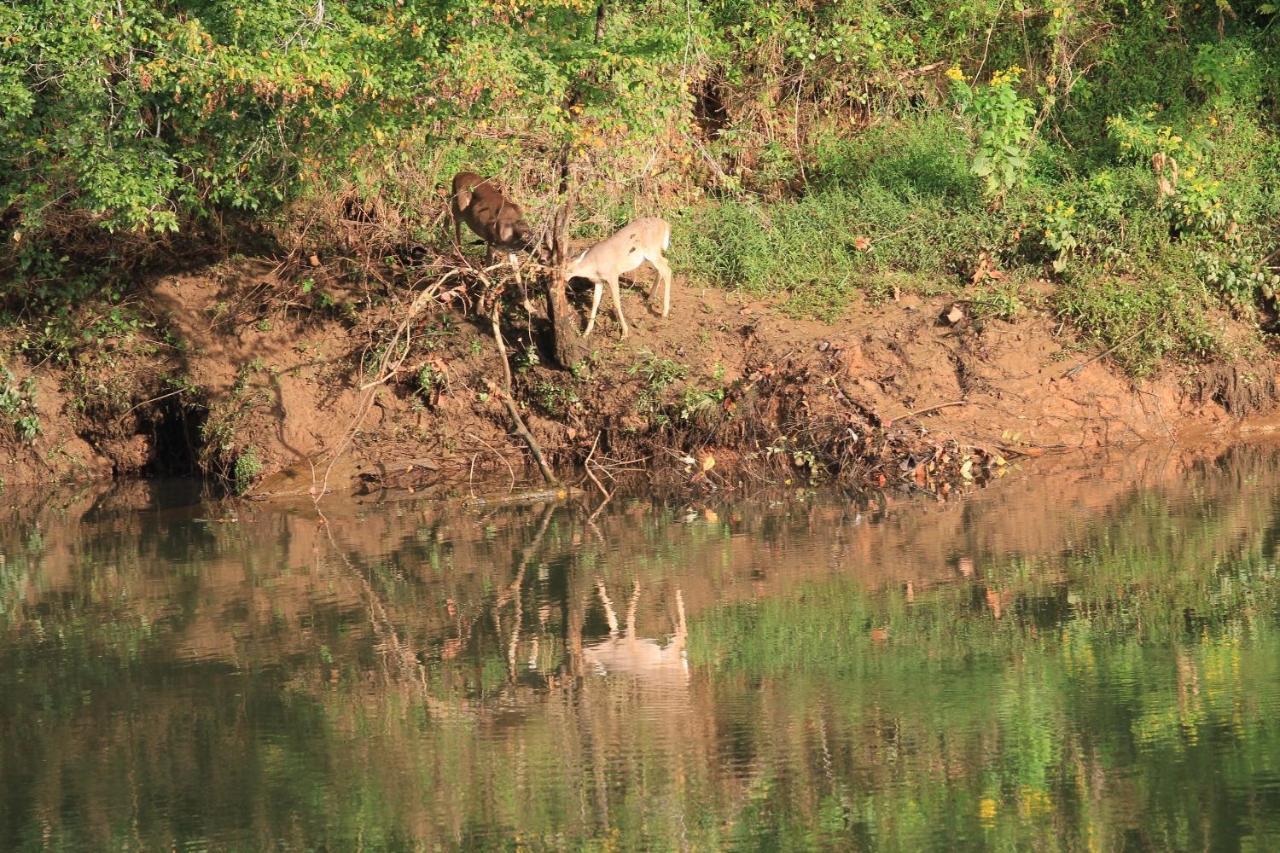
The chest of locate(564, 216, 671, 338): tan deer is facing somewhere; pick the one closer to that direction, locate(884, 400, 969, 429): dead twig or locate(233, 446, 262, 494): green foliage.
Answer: the green foliage

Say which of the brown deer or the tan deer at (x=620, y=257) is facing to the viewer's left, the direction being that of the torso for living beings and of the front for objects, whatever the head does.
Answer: the tan deer

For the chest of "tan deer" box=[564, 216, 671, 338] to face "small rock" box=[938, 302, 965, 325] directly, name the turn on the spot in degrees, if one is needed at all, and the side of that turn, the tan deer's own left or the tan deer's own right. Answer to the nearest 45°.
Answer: approximately 180°

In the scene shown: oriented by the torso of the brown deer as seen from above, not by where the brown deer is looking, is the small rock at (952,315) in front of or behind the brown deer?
in front

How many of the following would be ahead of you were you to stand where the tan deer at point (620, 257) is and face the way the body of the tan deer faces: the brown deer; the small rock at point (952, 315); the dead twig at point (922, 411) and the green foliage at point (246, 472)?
2

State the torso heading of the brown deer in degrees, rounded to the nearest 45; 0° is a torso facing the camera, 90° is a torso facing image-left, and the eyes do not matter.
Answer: approximately 315°

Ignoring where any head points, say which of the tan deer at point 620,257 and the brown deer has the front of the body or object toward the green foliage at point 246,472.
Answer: the tan deer

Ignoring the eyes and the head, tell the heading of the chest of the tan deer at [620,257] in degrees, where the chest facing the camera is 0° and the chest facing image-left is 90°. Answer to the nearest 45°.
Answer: approximately 90°

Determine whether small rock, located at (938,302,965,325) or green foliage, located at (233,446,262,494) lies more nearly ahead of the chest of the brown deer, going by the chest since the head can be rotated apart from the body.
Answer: the small rock

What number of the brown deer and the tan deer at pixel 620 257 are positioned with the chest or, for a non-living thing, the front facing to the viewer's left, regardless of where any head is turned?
1

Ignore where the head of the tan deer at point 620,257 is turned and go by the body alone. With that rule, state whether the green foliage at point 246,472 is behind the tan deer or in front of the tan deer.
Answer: in front
